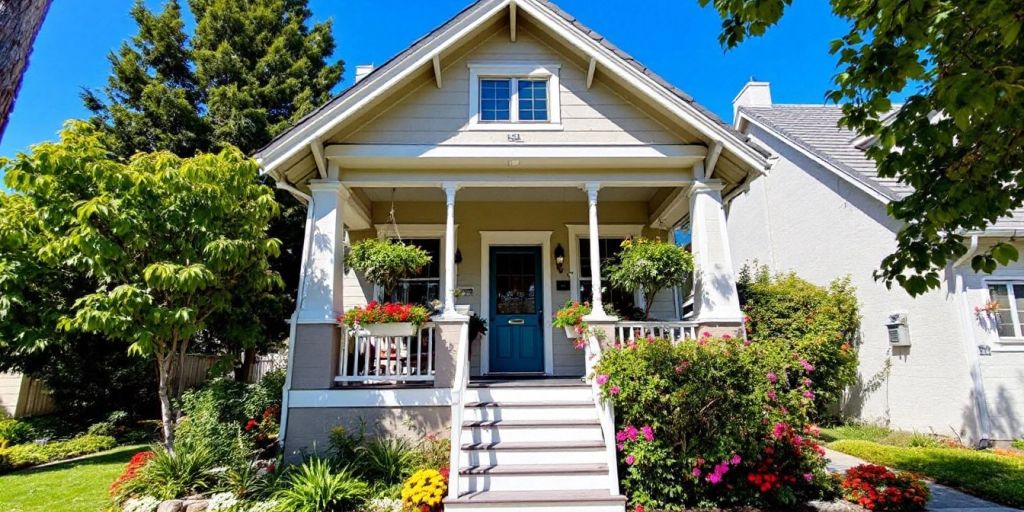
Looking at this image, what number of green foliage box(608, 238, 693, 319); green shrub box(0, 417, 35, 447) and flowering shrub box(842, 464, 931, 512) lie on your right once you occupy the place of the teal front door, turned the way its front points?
1

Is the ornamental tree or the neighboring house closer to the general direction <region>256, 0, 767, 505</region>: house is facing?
the ornamental tree

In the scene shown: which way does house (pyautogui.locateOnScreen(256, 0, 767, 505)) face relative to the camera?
toward the camera

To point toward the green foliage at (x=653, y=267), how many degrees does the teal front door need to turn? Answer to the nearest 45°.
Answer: approximately 45° to its left

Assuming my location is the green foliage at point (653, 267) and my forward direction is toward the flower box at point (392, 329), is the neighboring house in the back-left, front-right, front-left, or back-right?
back-right

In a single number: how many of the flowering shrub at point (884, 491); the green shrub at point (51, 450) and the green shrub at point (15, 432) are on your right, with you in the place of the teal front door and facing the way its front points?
2

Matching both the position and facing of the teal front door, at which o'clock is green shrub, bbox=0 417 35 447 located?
The green shrub is roughly at 3 o'clock from the teal front door.

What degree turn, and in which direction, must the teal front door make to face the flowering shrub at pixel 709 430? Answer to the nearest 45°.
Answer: approximately 45° to its left

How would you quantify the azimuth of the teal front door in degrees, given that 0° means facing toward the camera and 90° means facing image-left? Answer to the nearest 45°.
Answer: approximately 0°

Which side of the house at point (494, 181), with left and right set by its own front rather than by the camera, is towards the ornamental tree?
right

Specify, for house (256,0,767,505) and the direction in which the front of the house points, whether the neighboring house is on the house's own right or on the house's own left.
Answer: on the house's own left

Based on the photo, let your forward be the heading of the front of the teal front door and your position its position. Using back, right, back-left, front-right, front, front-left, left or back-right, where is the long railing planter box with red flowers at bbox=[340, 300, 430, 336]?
front-right
